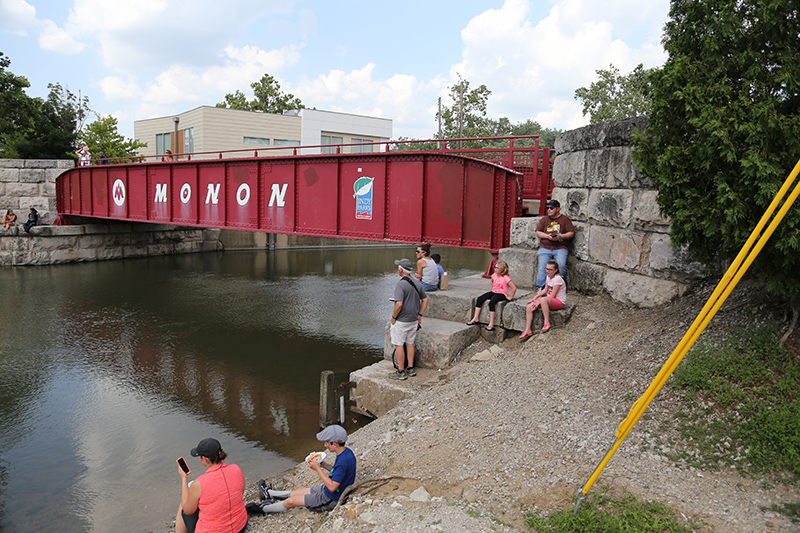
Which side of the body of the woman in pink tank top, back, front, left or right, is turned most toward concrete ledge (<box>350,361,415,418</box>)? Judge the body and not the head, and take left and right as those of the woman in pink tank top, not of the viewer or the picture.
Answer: right

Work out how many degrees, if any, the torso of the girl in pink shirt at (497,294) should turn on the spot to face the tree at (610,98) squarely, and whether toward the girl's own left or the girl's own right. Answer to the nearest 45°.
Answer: approximately 135° to the girl's own right

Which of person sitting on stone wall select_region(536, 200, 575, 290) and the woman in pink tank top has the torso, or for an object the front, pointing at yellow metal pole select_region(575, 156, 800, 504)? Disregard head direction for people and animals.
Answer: the person sitting on stone wall

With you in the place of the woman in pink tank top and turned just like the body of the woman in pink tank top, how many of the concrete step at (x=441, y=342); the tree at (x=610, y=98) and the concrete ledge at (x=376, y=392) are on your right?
3

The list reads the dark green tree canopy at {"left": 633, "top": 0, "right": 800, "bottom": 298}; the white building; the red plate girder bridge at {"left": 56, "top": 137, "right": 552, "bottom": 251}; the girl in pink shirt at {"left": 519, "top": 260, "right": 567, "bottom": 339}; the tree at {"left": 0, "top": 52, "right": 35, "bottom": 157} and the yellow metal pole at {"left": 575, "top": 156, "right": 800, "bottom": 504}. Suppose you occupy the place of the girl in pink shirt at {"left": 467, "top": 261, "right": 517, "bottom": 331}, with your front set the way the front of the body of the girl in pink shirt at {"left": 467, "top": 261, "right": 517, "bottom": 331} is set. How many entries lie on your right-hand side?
3

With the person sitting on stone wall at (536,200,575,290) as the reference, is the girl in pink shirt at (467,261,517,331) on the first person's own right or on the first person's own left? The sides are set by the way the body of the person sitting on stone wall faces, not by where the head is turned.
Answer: on the first person's own right

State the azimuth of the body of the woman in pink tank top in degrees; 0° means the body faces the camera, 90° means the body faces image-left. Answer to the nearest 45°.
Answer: approximately 135°

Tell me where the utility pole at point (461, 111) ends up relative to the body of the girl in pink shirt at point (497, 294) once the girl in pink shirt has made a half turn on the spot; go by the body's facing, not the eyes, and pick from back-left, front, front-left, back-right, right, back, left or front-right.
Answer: front-left

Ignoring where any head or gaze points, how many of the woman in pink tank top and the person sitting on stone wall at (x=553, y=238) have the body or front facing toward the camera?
1

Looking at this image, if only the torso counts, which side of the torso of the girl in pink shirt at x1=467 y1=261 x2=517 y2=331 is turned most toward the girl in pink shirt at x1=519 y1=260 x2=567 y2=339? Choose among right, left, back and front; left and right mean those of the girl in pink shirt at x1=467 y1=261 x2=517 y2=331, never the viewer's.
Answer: left

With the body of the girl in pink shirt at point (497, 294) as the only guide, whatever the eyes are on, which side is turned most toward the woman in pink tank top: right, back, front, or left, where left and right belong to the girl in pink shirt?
front

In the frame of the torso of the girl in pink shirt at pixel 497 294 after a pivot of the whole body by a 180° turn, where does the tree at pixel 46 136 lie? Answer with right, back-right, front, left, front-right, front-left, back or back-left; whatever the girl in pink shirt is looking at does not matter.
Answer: left

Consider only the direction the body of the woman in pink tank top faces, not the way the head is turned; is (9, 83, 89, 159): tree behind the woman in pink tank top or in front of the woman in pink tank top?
in front
